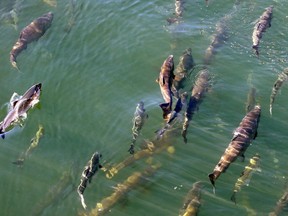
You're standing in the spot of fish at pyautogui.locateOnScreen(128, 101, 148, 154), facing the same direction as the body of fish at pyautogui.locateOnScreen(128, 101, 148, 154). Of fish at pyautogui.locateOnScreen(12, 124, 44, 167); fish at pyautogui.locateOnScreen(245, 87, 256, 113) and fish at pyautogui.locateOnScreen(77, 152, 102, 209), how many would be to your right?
1

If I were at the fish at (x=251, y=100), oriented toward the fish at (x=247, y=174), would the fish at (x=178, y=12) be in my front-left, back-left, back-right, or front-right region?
back-right

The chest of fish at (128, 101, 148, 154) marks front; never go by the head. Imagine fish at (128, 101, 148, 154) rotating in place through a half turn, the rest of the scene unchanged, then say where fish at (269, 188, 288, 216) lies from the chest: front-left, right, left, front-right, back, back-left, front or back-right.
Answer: front-left

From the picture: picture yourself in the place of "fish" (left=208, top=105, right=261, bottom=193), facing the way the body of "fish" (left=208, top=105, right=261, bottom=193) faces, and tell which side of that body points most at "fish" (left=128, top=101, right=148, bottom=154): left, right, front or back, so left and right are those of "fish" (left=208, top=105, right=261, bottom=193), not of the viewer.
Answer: left

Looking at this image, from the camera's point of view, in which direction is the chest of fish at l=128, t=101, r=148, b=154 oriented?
away from the camera

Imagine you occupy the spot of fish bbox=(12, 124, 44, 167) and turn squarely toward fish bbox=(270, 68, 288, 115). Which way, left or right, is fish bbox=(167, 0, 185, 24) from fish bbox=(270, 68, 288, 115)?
left

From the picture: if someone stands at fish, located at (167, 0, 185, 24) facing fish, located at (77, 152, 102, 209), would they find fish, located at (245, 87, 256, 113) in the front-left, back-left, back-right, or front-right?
front-left

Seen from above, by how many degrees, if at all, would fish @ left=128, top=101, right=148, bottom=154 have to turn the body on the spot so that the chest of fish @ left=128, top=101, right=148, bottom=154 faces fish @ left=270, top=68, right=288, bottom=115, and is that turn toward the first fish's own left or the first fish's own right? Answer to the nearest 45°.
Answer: approximately 90° to the first fish's own right

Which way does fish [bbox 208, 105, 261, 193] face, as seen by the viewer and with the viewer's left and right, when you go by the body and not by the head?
facing away from the viewer and to the right of the viewer

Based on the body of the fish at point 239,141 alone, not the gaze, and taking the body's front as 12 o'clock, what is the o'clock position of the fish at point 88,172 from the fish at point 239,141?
the fish at point 88,172 is roughly at 7 o'clock from the fish at point 239,141.

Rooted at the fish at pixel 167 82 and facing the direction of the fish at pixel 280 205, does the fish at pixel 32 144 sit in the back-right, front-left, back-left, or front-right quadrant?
back-right

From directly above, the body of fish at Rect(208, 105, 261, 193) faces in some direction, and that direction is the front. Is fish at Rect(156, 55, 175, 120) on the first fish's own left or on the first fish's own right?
on the first fish's own left

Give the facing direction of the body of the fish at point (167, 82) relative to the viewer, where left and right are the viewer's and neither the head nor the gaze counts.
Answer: facing away from the viewer
